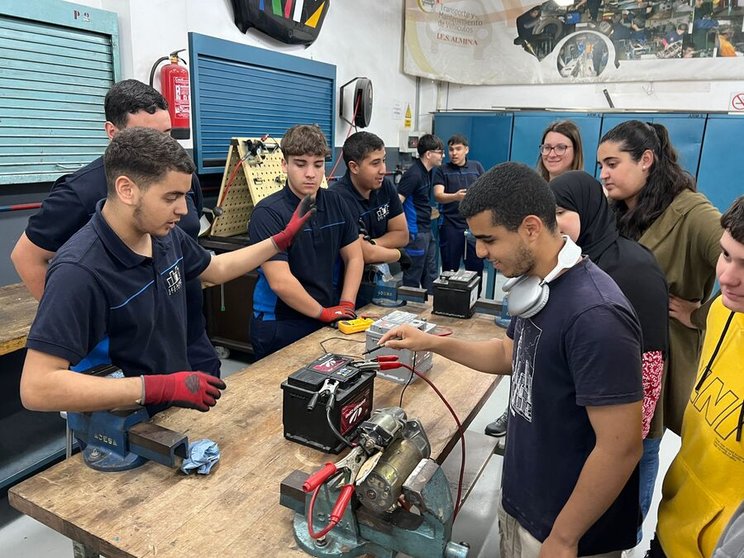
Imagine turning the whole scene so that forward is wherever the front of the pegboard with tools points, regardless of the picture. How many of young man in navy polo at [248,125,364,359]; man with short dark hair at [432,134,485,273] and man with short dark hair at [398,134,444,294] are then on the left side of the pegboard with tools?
2

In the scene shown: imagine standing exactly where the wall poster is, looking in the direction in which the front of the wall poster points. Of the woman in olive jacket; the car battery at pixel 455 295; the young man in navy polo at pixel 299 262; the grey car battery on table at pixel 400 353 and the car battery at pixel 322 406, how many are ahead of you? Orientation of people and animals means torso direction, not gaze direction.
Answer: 5

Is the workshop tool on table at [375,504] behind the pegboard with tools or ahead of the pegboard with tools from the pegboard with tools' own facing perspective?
ahead

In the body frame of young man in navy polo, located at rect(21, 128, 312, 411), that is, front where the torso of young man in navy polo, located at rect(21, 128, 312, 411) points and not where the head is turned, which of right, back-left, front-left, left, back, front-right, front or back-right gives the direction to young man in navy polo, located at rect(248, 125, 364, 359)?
left

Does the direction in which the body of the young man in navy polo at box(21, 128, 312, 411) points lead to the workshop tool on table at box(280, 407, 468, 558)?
yes

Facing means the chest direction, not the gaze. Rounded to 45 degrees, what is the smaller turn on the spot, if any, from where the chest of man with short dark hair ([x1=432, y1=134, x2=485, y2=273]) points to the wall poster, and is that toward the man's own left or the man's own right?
approximately 135° to the man's own left

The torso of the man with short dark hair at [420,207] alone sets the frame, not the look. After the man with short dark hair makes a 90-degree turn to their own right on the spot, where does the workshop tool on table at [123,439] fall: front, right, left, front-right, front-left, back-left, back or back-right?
front

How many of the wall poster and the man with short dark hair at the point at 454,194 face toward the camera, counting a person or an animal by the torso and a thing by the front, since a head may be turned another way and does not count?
2
